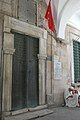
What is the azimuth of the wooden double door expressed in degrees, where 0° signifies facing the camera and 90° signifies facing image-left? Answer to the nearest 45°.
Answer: approximately 315°

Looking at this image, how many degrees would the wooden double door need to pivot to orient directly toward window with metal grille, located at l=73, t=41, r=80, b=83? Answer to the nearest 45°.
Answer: approximately 90° to its left

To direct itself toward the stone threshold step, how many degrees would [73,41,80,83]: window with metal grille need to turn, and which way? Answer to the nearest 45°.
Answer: approximately 45° to its right

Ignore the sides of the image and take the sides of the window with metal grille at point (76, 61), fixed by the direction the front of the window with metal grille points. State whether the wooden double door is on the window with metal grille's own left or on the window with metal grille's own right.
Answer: on the window with metal grille's own right

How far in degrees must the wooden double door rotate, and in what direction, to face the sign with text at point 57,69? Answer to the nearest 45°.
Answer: approximately 90° to its left
